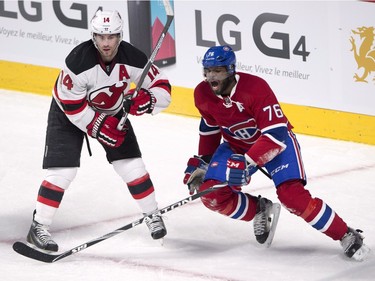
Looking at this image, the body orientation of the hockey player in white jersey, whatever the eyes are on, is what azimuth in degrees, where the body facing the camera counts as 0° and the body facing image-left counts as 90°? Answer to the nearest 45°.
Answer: approximately 0°

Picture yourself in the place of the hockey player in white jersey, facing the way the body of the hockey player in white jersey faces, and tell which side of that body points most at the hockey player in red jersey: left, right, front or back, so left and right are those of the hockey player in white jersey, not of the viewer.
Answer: left

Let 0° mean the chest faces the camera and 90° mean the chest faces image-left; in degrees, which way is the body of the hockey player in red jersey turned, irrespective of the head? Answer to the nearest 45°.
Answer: approximately 45°

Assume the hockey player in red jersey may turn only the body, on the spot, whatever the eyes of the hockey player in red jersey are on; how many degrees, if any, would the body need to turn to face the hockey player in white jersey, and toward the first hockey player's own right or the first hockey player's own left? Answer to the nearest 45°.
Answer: approximately 45° to the first hockey player's own right
